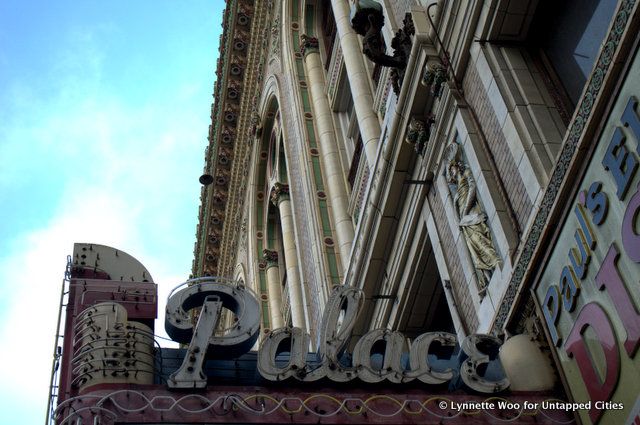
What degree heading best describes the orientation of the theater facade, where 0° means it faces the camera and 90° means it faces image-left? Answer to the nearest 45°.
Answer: approximately 45°
